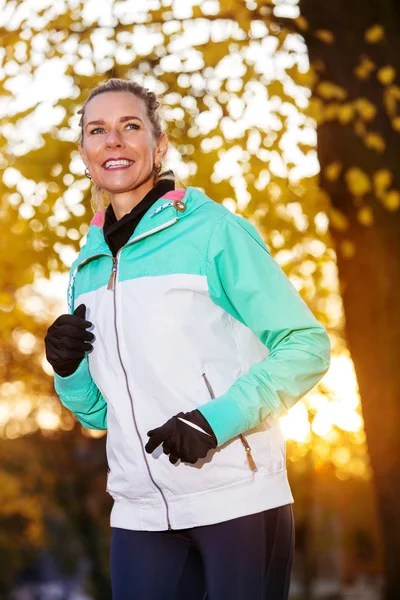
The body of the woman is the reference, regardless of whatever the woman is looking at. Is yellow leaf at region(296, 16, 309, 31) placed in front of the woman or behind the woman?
behind

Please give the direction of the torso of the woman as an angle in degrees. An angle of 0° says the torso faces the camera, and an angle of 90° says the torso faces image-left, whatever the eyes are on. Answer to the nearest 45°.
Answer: approximately 45°

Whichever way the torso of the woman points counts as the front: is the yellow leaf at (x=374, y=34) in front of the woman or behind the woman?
behind

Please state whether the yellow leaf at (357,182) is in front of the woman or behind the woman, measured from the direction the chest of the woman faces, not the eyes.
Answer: behind

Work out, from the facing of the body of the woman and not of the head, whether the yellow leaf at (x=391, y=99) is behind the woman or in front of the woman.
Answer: behind
